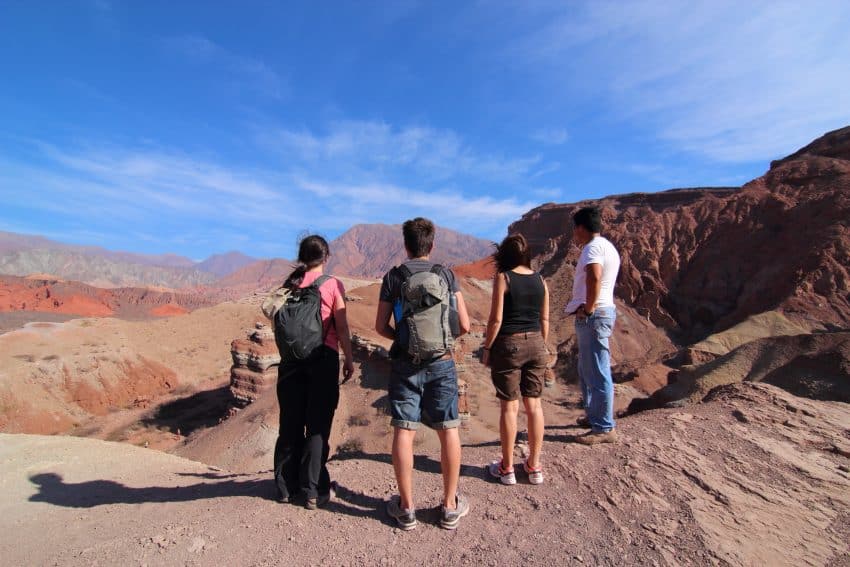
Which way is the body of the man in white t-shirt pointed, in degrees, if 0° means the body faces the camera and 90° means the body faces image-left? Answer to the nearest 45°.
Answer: approximately 90°

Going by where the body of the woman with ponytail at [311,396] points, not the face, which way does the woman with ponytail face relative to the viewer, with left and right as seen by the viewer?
facing away from the viewer and to the right of the viewer

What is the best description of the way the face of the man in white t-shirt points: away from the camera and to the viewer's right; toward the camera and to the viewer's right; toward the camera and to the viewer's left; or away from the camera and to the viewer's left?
away from the camera and to the viewer's left

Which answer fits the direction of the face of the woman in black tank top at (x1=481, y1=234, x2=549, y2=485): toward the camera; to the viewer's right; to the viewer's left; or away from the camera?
away from the camera

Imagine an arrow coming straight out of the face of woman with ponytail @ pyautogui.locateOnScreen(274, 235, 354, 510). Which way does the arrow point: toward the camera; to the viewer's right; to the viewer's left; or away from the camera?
away from the camera

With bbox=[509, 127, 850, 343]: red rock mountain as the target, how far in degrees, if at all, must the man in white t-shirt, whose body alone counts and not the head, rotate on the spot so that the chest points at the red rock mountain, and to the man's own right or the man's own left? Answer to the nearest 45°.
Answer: approximately 90° to the man's own right

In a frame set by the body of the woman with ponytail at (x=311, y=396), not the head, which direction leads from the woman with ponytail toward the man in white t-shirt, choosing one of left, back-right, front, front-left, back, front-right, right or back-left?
front-right

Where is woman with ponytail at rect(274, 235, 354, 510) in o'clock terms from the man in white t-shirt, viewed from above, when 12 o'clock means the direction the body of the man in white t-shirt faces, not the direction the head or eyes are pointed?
The woman with ponytail is roughly at 11 o'clock from the man in white t-shirt.
